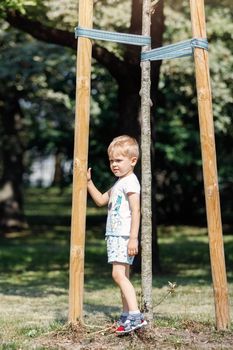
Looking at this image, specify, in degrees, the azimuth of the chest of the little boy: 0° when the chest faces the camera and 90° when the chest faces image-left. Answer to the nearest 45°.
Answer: approximately 45°

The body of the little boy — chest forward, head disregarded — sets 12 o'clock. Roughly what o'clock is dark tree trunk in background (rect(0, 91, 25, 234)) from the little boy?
The dark tree trunk in background is roughly at 4 o'clock from the little boy.

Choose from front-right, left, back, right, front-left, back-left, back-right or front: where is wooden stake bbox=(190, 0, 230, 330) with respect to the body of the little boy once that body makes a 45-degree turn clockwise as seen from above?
back
